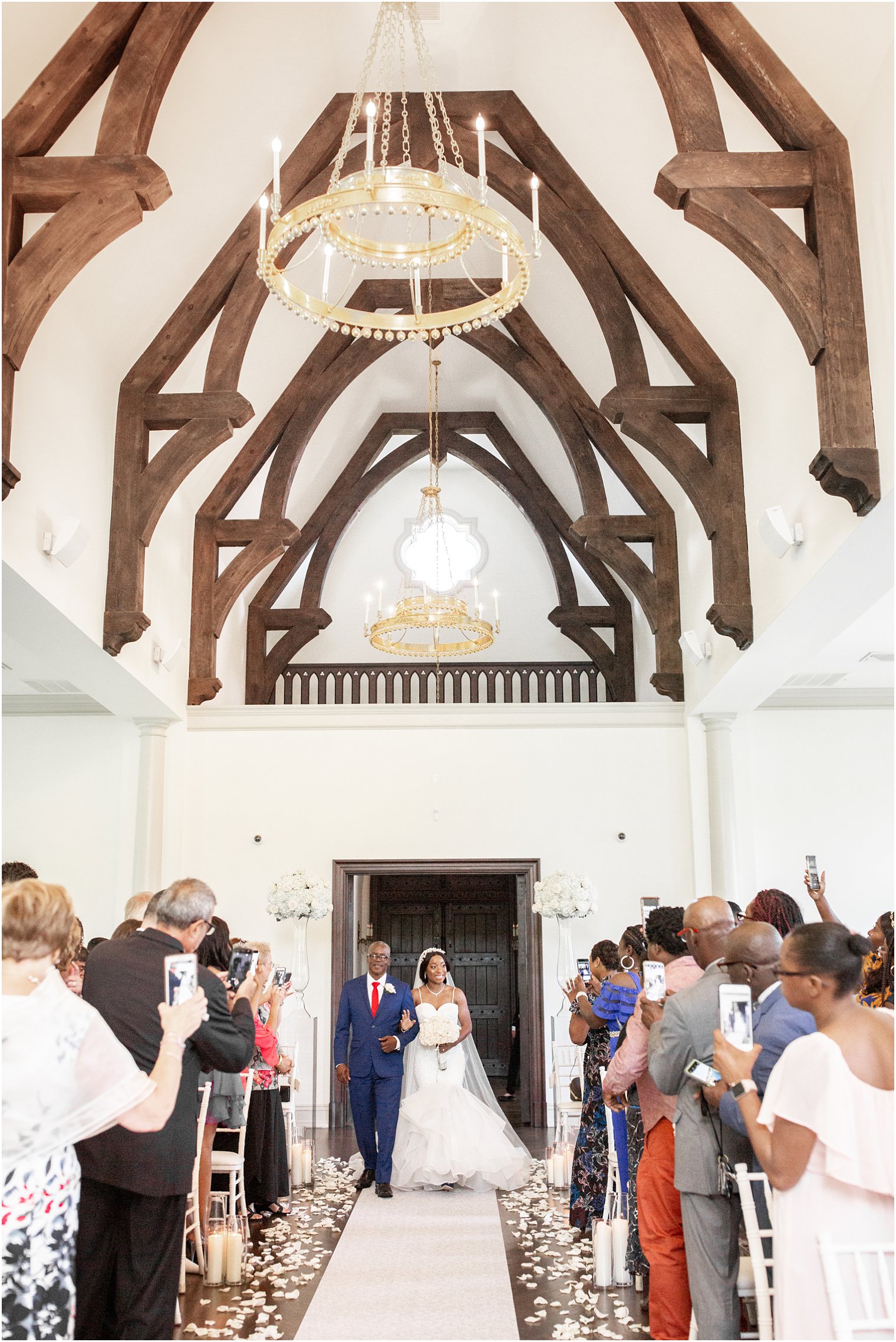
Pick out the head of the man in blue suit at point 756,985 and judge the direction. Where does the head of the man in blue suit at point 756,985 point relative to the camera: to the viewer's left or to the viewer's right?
to the viewer's left

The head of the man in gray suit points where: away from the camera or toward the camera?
away from the camera

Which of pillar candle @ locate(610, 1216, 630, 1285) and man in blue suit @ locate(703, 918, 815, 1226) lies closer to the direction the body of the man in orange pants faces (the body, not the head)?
the pillar candle

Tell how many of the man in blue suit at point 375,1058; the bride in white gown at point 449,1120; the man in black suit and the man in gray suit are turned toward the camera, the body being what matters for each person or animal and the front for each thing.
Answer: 2

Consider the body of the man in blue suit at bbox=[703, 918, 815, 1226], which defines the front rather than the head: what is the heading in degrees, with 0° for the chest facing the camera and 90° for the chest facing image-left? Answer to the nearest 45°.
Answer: approximately 90°

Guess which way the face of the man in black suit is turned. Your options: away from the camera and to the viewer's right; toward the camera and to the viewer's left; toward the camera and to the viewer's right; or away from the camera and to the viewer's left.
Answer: away from the camera and to the viewer's right

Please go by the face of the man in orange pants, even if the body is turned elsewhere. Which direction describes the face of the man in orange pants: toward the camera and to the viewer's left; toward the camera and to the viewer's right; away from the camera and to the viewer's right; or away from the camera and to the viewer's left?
away from the camera and to the viewer's left

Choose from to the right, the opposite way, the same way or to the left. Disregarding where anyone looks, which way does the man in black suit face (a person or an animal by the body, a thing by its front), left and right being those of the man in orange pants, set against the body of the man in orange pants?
to the right
